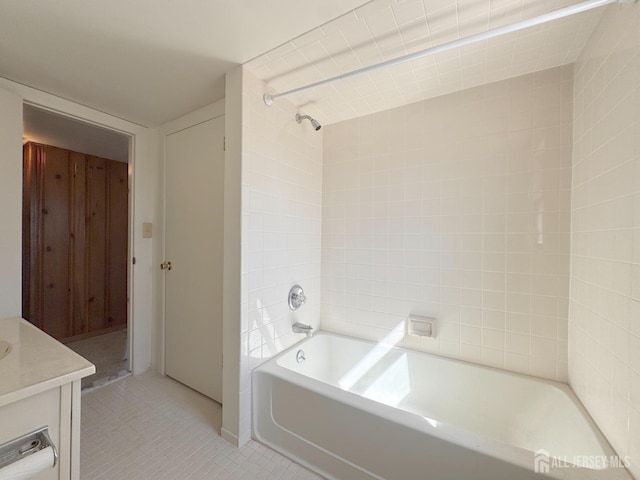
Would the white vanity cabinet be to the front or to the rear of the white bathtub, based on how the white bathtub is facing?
to the front

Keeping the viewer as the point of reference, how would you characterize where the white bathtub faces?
facing the viewer and to the left of the viewer

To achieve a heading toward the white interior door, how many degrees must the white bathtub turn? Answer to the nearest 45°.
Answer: approximately 45° to its right

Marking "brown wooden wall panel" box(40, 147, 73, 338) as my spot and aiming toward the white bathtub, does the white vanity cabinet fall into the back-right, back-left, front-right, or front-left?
front-right

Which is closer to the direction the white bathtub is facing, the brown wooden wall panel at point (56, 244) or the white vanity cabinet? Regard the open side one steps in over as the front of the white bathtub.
the white vanity cabinet

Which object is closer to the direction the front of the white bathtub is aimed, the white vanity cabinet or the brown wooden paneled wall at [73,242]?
the white vanity cabinet

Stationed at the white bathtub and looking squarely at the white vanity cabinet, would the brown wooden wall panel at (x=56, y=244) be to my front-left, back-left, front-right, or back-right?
front-right

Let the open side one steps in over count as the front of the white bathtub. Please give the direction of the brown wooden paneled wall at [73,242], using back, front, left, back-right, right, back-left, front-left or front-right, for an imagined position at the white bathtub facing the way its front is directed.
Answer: front-right

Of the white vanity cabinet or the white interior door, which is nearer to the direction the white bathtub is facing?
the white vanity cabinet

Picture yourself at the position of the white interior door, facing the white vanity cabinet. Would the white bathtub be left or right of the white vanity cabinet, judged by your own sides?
left
